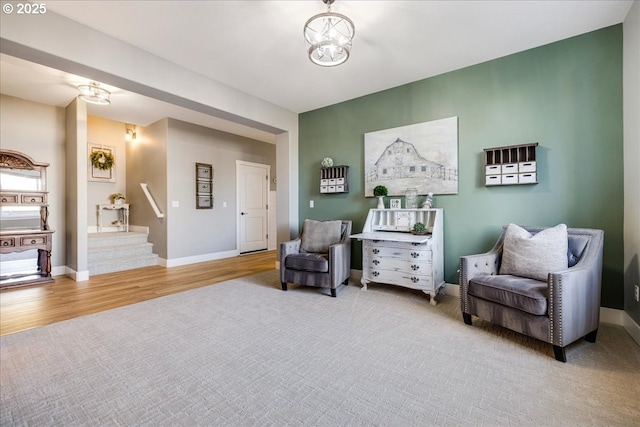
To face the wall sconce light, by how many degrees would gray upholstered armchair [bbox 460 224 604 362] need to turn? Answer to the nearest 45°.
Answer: approximately 45° to its right

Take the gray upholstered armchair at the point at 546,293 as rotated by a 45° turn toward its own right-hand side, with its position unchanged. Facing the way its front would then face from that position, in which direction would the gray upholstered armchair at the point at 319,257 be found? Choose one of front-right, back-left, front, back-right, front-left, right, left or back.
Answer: front

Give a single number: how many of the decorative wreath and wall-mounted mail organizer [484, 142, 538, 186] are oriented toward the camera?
2

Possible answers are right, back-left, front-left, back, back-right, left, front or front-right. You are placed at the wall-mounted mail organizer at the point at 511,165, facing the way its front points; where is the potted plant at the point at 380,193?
right

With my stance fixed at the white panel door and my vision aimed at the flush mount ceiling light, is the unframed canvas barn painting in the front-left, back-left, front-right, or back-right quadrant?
front-left

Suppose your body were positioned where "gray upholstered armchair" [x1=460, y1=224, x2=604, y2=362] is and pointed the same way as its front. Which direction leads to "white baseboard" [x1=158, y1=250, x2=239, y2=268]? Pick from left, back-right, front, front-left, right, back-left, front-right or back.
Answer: front-right

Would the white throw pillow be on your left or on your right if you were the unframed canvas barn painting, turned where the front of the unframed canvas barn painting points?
on your left

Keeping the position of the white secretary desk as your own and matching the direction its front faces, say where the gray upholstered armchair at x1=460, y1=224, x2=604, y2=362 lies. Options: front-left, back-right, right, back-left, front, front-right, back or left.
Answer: left

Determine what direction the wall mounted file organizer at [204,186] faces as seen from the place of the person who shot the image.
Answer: facing the viewer and to the right of the viewer

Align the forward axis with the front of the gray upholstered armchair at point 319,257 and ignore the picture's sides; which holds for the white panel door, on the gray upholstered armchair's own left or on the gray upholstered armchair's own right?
on the gray upholstered armchair's own right

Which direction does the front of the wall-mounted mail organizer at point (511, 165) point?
toward the camera

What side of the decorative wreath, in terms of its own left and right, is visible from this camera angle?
front

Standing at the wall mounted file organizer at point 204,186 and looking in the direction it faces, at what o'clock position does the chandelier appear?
The chandelier is roughly at 1 o'clock from the wall mounted file organizer.

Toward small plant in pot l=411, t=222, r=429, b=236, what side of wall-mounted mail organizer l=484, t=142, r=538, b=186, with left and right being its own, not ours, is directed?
right

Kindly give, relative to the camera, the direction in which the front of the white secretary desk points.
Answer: facing the viewer and to the left of the viewer
